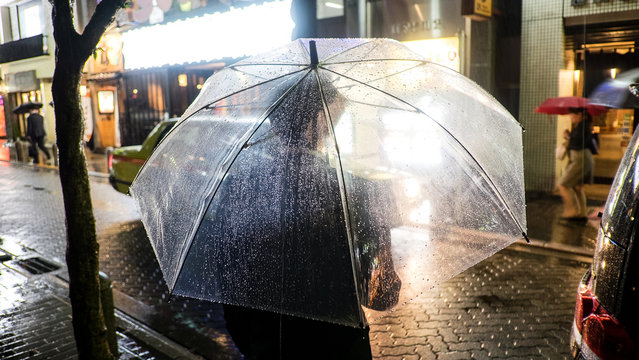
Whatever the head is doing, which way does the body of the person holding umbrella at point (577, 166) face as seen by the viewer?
to the viewer's left

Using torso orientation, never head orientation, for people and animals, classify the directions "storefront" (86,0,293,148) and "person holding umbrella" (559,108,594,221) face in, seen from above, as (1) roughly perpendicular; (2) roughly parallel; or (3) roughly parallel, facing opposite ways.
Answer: roughly perpendicular

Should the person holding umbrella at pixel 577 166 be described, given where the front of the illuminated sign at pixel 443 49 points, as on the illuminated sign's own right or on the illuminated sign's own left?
on the illuminated sign's own left

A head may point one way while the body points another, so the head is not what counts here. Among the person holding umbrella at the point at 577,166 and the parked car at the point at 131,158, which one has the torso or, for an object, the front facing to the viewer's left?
the person holding umbrella

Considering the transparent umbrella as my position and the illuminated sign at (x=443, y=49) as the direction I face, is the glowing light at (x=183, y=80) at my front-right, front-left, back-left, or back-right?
front-left

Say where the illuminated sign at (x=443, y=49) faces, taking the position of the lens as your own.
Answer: facing the viewer and to the left of the viewer

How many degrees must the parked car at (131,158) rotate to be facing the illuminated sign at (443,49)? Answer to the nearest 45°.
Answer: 0° — it already faces it
